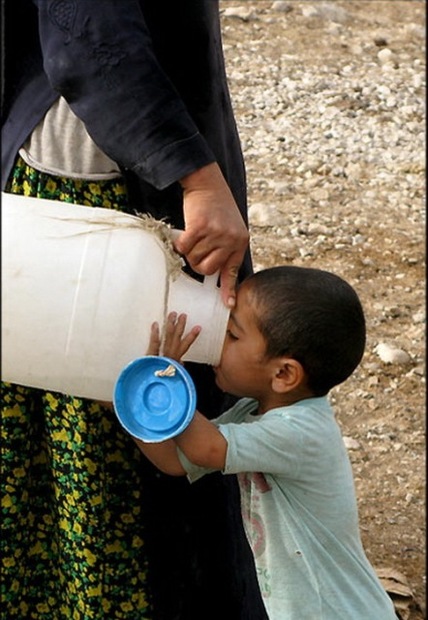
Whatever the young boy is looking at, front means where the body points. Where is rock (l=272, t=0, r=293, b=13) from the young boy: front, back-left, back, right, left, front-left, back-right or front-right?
right

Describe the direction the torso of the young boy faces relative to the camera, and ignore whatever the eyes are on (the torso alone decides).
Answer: to the viewer's left

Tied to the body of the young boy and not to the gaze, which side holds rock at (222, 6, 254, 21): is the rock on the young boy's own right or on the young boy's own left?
on the young boy's own right

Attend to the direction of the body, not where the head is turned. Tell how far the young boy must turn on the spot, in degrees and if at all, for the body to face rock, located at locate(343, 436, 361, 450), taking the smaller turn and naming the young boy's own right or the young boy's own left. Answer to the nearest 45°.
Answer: approximately 90° to the young boy's own right

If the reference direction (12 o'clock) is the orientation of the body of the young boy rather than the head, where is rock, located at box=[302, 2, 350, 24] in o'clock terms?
The rock is roughly at 3 o'clock from the young boy.

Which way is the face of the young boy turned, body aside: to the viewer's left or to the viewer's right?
to the viewer's left
